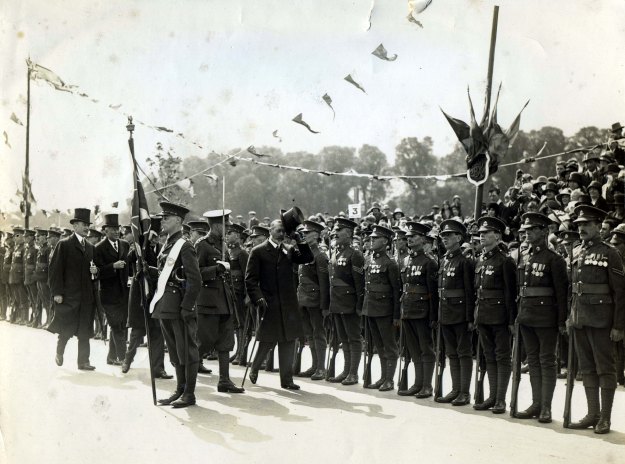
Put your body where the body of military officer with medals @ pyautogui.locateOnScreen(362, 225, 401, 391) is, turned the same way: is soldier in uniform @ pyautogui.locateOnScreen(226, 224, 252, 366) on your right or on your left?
on your right

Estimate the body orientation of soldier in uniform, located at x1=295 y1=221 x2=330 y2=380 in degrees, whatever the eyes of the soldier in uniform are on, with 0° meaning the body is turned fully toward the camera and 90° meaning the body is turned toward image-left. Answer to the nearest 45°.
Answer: approximately 45°

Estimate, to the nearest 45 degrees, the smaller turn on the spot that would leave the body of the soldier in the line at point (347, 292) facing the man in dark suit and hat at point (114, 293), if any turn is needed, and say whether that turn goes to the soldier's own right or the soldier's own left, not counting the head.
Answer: approximately 45° to the soldier's own right

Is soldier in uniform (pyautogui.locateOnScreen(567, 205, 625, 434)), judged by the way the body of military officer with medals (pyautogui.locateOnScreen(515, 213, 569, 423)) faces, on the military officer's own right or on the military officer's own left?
on the military officer's own left

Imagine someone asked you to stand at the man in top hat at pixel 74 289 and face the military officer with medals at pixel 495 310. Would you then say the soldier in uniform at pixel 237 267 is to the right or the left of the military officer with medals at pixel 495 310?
left

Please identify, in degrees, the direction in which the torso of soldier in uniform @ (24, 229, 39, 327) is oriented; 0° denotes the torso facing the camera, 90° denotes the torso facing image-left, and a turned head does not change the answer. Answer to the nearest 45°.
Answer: approximately 45°

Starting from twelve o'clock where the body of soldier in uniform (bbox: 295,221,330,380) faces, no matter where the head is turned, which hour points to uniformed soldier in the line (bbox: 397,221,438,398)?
The uniformed soldier in the line is roughly at 9 o'clock from the soldier in uniform.
